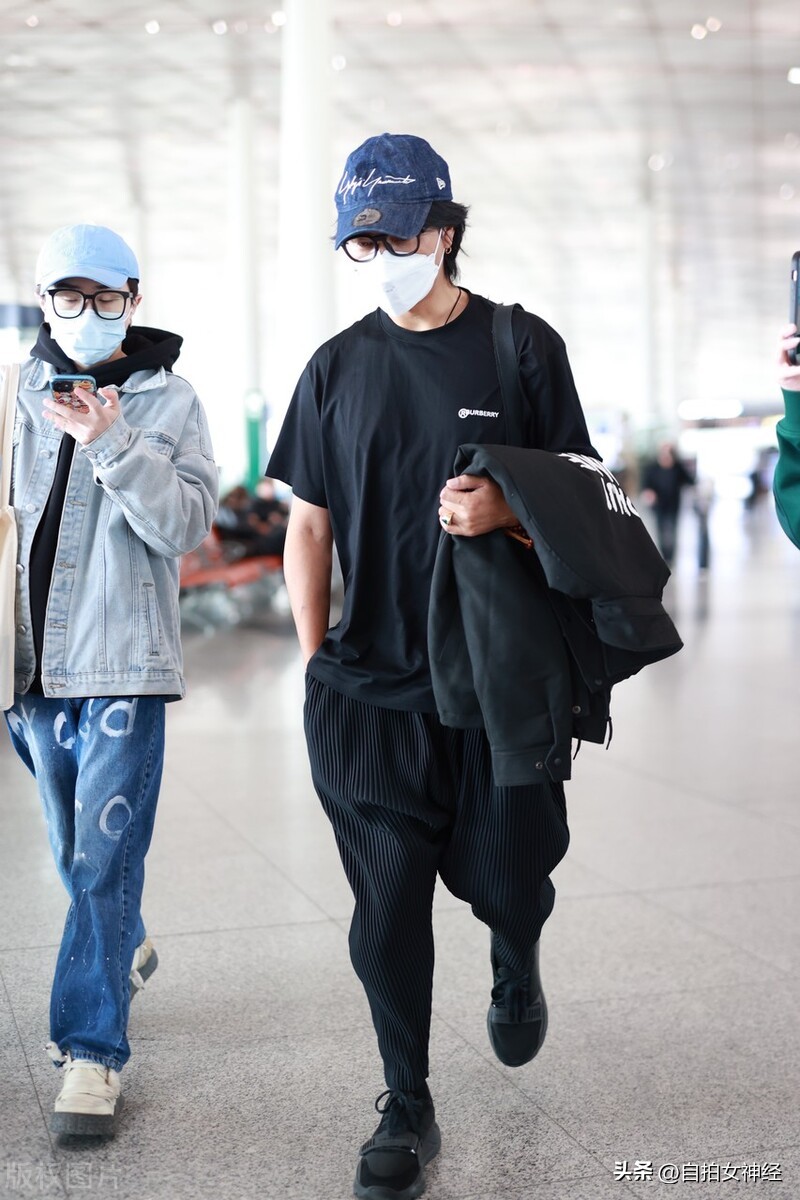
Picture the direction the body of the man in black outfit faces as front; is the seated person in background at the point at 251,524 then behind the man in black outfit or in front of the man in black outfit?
behind

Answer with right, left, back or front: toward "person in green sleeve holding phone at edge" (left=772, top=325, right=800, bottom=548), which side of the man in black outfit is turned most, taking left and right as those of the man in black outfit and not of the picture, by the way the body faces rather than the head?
left

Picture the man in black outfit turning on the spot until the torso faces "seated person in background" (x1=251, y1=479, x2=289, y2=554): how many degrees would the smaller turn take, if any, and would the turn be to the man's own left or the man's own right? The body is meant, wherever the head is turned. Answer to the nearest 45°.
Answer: approximately 180°

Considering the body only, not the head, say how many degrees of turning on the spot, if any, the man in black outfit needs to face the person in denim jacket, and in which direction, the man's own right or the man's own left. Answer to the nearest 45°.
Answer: approximately 90° to the man's own right

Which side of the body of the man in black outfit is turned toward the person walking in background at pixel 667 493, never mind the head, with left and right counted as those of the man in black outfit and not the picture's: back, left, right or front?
back

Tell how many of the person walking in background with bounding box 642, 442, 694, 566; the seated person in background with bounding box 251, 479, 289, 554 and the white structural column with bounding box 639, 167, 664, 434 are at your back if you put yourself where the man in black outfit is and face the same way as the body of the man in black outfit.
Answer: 3

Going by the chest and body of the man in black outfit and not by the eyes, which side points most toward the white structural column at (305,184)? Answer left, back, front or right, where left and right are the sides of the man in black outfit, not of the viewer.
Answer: back

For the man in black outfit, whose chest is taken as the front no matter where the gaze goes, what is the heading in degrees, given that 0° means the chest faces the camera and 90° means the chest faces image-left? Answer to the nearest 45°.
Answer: approximately 0°

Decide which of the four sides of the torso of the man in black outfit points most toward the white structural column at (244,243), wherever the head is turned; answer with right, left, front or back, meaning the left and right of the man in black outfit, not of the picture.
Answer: back

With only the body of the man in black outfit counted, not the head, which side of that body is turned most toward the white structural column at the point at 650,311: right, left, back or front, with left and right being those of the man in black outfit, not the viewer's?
back
